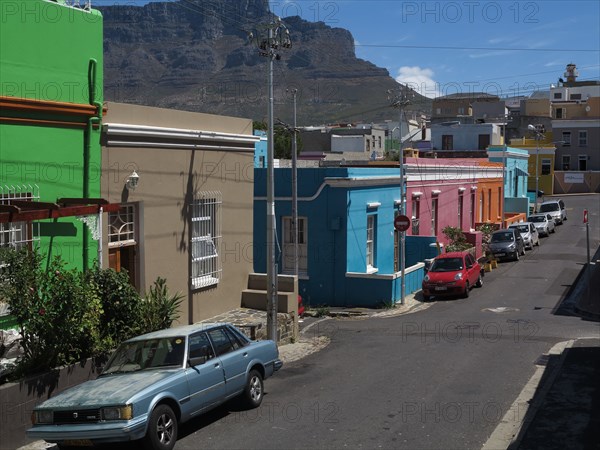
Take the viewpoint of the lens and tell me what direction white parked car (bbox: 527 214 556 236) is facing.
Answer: facing the viewer and to the left of the viewer

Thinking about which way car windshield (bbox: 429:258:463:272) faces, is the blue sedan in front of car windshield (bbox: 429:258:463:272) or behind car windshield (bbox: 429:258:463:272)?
in front

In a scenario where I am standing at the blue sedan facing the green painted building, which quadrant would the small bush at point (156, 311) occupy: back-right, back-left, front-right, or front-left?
front-right

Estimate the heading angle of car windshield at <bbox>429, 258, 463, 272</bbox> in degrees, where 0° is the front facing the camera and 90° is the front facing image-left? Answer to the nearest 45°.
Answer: approximately 45°

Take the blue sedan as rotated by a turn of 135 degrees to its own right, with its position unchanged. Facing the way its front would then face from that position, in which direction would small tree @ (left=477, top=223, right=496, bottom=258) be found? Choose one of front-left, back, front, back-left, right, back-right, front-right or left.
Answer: front-right

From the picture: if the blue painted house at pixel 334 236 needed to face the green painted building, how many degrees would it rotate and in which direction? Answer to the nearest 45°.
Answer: approximately 45° to its right

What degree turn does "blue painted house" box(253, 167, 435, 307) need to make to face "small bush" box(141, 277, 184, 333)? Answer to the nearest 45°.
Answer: approximately 45° to its right

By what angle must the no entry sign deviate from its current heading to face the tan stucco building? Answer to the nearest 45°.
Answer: approximately 45° to its right

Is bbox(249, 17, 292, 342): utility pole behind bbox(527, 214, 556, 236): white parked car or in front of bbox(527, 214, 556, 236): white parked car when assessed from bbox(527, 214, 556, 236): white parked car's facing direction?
in front

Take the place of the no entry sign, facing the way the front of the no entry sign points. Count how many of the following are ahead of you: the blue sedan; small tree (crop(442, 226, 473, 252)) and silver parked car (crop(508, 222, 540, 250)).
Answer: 1

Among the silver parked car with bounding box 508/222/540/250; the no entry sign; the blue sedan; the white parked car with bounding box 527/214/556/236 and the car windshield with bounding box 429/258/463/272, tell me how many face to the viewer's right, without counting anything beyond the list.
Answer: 0

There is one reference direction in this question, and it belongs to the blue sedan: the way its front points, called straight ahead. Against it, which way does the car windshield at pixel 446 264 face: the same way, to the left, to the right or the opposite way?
the same way

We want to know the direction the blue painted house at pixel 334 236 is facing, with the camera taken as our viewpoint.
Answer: facing the viewer and to the right of the viewer

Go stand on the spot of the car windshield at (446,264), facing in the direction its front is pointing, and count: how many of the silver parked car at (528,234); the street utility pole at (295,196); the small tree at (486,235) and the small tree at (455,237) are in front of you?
1

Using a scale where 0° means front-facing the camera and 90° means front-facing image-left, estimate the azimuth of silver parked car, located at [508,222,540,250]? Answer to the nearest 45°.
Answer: approximately 45°

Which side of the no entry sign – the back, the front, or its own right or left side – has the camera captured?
front

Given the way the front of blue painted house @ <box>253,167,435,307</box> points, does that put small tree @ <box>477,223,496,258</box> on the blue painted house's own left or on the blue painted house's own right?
on the blue painted house's own left
